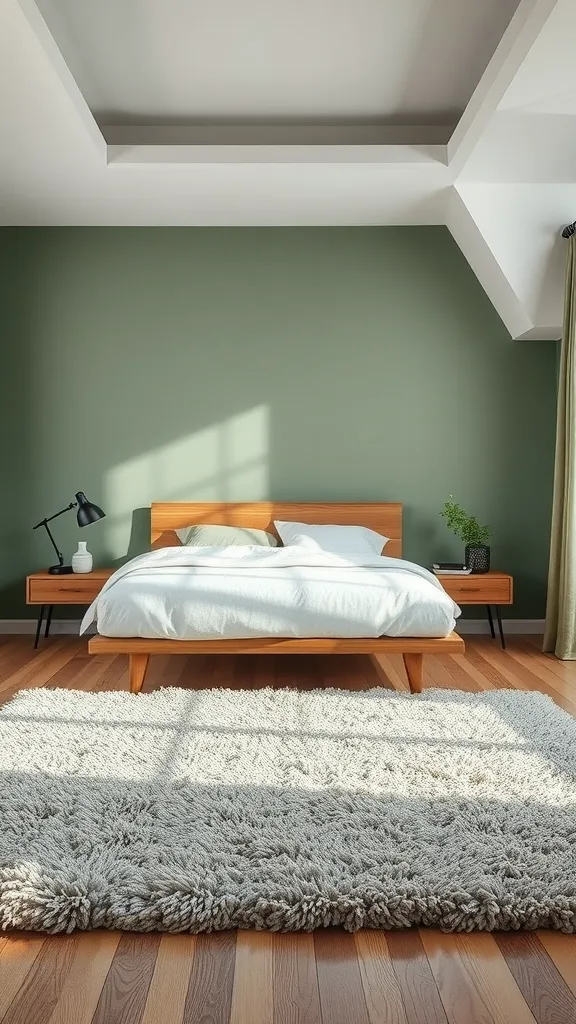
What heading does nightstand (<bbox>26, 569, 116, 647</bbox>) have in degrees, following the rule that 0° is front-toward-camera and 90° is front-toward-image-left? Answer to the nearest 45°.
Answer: approximately 0°

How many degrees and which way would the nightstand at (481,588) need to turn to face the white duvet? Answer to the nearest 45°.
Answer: approximately 45° to its right

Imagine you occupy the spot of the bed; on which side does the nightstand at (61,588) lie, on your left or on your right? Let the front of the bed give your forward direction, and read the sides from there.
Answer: on your right

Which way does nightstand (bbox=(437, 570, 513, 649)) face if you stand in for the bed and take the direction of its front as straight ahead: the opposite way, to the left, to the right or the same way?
the same way

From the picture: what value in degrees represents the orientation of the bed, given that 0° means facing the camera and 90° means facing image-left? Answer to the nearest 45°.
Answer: approximately 0°

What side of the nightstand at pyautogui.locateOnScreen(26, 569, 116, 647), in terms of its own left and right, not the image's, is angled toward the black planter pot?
left

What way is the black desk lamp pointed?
to the viewer's right

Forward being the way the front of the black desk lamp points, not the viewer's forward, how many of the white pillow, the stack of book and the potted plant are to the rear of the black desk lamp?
0

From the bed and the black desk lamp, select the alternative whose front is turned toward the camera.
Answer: the bed

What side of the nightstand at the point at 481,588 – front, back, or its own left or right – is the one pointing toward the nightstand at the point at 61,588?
right

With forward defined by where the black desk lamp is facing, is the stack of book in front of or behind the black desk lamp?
in front

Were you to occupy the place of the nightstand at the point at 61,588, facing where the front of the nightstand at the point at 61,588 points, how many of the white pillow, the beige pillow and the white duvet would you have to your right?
0

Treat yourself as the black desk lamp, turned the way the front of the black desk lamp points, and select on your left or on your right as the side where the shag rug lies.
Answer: on your right

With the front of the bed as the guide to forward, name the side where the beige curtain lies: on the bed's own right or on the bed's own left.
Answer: on the bed's own left

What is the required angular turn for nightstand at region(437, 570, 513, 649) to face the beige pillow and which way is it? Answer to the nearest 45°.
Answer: approximately 90° to its right

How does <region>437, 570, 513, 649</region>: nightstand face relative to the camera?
toward the camera
